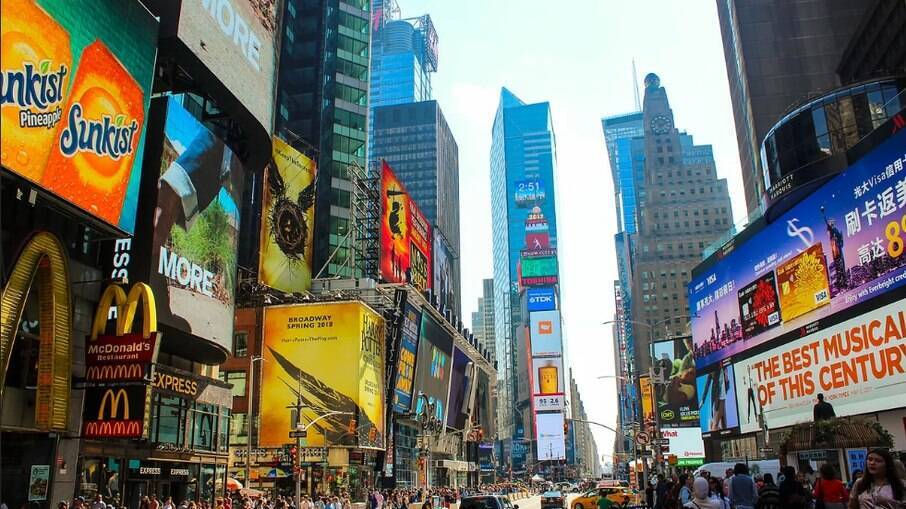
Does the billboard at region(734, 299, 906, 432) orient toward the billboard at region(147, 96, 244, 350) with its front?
yes

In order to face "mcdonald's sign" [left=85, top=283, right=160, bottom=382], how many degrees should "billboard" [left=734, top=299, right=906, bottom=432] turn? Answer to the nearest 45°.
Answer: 0° — it already faces it

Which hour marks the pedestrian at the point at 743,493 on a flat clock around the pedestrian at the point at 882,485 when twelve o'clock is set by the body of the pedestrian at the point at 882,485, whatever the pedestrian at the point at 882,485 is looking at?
the pedestrian at the point at 743,493 is roughly at 4 o'clock from the pedestrian at the point at 882,485.

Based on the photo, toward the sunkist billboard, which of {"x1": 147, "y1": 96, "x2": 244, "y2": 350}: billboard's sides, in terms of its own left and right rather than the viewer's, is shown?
right

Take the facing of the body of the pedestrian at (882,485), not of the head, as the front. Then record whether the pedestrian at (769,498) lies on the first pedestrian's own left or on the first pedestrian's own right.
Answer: on the first pedestrian's own right

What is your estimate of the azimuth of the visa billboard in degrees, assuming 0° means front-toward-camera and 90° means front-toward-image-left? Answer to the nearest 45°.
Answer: approximately 45°

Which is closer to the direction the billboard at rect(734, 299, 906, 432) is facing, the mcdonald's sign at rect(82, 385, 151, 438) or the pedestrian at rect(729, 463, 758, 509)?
the mcdonald's sign

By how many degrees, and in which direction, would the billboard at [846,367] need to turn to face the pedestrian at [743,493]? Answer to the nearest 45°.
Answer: approximately 45° to its left

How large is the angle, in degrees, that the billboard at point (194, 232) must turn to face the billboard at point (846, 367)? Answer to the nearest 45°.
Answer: approximately 45° to its left

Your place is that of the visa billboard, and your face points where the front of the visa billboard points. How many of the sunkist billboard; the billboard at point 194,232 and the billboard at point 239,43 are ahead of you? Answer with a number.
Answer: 3

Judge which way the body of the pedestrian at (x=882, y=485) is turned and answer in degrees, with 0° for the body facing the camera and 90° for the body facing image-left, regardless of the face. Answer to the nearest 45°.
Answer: approximately 45°
